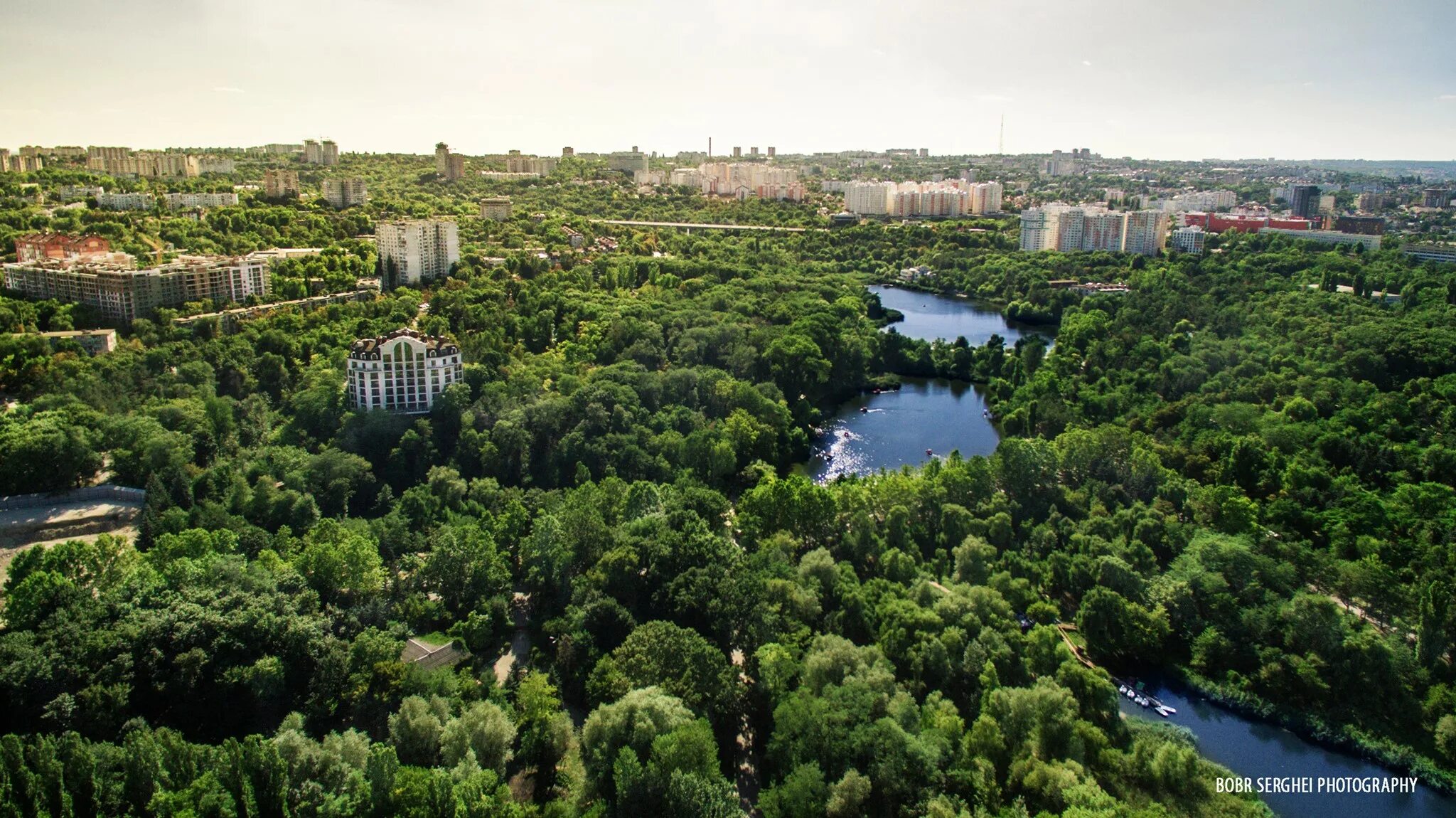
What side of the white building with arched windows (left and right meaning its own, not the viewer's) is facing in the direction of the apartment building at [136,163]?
back

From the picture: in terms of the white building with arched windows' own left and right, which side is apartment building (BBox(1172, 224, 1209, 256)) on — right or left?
on its left

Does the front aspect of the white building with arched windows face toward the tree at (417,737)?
yes

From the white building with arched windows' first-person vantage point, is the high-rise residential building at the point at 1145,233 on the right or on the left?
on its left

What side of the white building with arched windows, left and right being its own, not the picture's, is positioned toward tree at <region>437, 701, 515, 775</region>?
front

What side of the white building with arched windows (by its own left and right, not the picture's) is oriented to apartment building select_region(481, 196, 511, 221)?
back

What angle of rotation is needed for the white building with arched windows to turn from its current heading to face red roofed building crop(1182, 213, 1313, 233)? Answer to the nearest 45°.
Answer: approximately 135° to its left

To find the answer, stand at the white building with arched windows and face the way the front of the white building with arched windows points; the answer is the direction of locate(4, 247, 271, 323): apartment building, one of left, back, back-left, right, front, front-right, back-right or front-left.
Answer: back-right

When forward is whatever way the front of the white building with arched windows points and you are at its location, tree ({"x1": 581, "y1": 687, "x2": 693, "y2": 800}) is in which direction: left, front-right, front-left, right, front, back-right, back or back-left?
front

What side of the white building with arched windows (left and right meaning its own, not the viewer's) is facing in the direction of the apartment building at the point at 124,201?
back

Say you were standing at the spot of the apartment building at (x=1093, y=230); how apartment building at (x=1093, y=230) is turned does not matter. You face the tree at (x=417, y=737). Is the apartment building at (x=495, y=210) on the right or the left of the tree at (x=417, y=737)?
right

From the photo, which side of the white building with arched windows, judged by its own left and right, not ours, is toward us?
front
